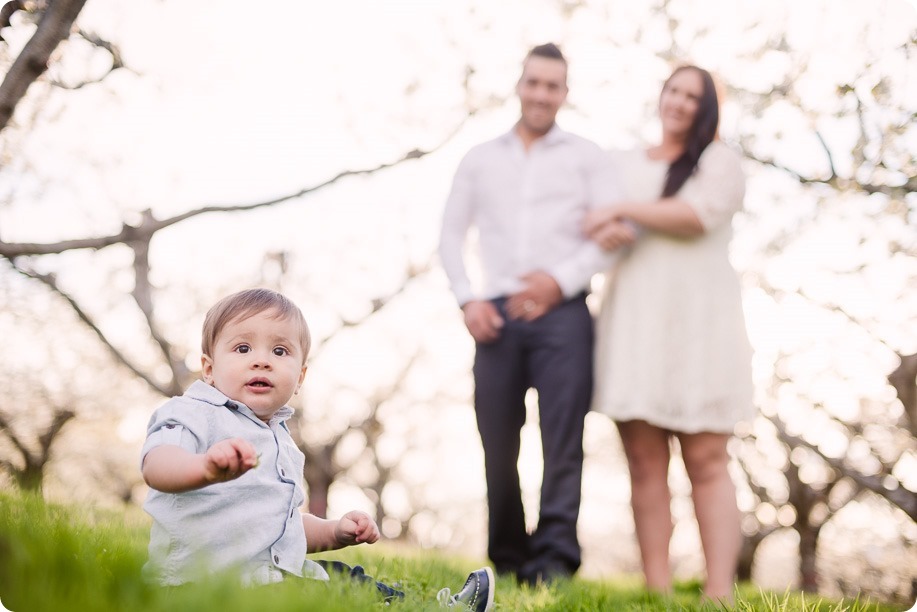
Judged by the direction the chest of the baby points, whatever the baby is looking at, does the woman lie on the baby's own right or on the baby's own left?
on the baby's own left

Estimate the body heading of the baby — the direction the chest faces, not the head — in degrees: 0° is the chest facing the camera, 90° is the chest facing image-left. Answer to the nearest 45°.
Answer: approximately 315°

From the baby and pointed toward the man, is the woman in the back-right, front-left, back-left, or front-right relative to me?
front-right

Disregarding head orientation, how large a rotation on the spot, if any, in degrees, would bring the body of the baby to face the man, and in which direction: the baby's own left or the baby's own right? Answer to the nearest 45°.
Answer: approximately 90° to the baby's own left

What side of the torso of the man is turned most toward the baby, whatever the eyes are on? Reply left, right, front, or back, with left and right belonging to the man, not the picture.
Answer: front

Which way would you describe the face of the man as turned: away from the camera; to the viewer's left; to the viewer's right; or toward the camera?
toward the camera

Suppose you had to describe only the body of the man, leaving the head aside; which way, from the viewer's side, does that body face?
toward the camera

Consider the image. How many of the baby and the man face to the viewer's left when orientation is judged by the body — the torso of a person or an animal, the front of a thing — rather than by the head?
0
